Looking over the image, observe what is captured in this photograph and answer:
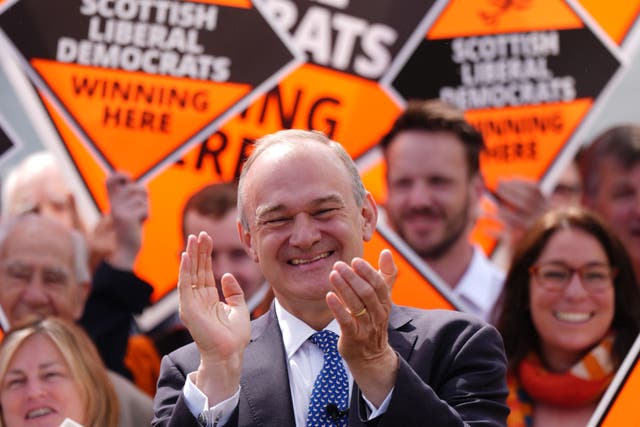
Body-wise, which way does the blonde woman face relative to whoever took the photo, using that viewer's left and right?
facing the viewer and to the left of the viewer
